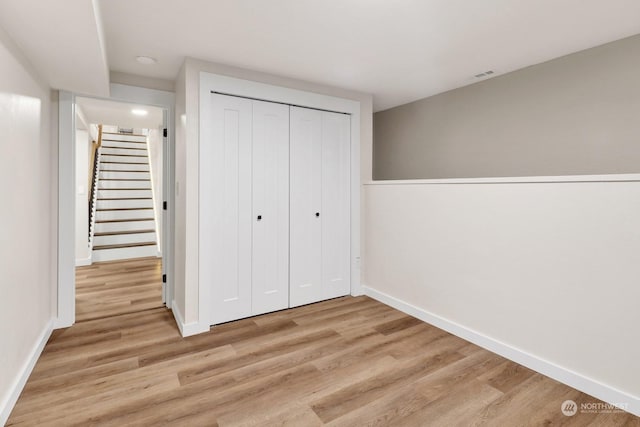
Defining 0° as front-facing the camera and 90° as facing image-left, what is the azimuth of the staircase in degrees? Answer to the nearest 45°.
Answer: approximately 0°

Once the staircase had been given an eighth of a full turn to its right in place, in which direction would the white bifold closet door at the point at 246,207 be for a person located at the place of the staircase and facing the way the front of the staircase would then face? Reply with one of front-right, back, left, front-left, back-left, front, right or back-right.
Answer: front-left
